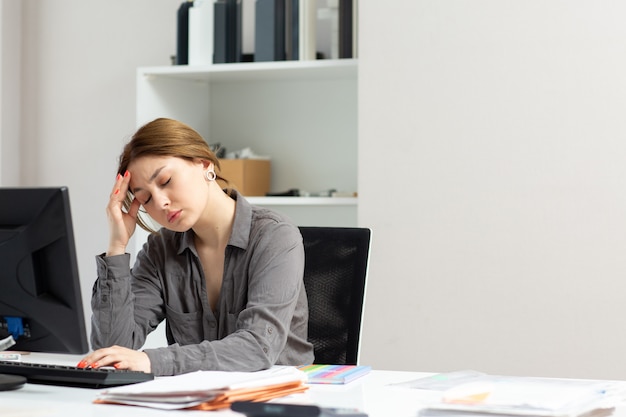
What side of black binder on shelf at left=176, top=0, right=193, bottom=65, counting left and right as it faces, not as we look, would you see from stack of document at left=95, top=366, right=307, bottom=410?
front

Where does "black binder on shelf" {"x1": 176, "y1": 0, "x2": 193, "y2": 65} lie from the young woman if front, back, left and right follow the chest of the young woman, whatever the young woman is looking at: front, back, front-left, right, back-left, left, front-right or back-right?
back-right

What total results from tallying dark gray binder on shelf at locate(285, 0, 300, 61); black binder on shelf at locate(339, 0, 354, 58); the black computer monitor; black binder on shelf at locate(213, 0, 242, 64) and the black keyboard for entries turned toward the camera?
3

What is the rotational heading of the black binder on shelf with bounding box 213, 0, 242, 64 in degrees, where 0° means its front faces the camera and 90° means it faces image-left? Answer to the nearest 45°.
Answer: approximately 0°

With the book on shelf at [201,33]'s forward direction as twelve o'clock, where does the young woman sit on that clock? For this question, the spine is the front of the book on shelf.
The young woman is roughly at 12 o'clock from the book on shelf.

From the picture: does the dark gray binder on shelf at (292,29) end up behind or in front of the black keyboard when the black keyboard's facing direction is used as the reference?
in front

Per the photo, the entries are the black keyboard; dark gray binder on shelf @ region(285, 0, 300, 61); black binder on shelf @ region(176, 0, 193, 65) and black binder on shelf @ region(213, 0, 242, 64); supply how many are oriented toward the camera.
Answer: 3
